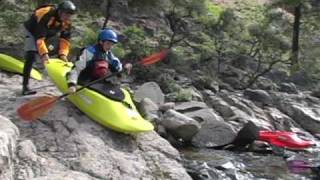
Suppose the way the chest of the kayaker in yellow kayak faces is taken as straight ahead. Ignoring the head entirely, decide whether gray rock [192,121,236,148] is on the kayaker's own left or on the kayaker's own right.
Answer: on the kayaker's own left

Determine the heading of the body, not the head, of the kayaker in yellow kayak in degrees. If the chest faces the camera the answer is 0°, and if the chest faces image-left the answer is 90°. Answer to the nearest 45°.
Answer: approximately 315°

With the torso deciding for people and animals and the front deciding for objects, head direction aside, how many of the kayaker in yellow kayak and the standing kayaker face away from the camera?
0

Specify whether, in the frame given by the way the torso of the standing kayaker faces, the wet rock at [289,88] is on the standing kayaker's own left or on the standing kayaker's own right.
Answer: on the standing kayaker's own left

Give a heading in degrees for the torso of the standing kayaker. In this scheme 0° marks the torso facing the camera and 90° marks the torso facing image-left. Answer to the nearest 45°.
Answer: approximately 315°
